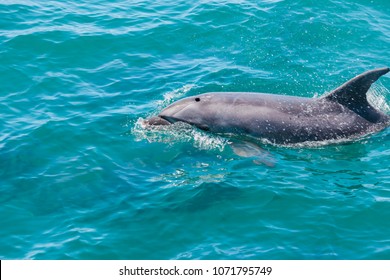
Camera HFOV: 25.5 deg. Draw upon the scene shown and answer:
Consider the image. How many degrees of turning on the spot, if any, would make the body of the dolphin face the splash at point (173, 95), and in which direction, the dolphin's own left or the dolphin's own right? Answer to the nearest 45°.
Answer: approximately 45° to the dolphin's own right

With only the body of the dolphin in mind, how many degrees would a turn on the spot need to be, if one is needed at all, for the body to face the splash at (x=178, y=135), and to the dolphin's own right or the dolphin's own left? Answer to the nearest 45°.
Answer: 0° — it already faces it

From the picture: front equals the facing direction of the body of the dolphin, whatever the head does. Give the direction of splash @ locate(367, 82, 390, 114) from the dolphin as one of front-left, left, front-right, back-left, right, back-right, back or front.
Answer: back-right

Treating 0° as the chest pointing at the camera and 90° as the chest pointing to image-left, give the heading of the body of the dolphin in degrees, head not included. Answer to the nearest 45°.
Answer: approximately 90°
